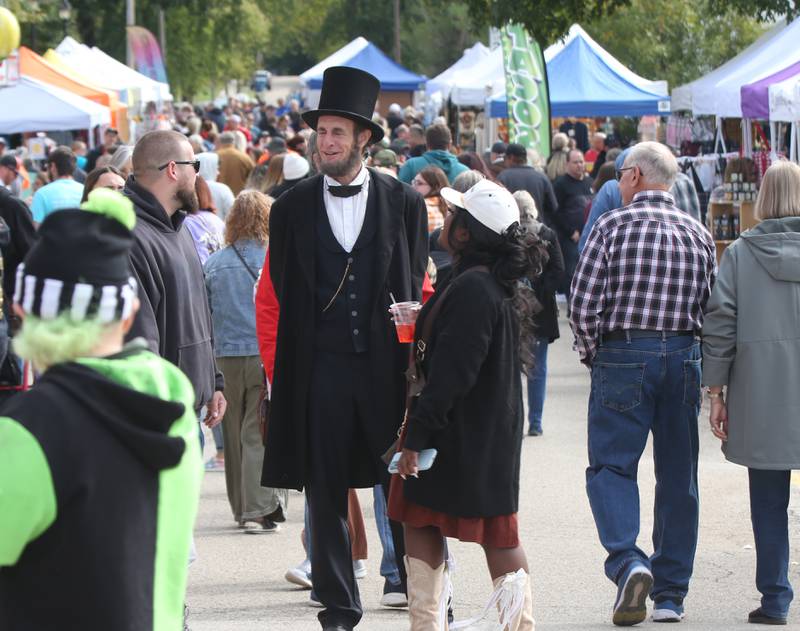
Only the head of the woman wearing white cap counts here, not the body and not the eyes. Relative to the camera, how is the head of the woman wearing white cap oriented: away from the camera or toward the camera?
away from the camera

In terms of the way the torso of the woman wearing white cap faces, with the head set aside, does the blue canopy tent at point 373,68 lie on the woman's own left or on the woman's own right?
on the woman's own right

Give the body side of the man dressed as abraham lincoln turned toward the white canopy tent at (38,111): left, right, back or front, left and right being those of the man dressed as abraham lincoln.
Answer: back

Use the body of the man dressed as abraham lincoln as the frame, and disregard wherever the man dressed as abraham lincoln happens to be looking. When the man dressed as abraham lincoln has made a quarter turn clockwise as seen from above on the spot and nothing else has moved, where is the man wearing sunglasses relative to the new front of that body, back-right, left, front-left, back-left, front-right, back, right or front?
front

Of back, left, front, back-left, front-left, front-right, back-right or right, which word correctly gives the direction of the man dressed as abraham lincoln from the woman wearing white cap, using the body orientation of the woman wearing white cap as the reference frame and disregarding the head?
front-right

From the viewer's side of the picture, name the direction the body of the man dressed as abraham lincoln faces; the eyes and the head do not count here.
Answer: toward the camera

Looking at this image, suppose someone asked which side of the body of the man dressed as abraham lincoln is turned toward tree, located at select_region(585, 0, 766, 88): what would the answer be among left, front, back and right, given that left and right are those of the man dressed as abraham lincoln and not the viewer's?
back

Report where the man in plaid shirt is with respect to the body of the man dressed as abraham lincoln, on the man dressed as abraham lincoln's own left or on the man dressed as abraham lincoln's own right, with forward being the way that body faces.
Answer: on the man dressed as abraham lincoln's own left

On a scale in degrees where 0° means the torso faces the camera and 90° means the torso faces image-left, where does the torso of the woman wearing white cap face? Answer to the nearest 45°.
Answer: approximately 90°

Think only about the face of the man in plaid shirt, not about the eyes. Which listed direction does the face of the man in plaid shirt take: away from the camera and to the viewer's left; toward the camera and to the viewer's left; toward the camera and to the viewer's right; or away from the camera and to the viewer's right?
away from the camera and to the viewer's left
